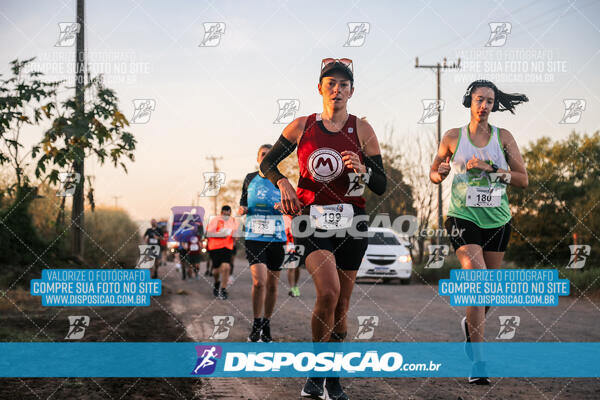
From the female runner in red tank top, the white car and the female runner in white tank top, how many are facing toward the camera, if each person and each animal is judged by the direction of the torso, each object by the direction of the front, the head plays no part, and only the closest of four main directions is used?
3

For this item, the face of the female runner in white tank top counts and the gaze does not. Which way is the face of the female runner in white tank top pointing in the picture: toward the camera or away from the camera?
toward the camera

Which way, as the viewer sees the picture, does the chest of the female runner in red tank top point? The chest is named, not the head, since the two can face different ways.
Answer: toward the camera

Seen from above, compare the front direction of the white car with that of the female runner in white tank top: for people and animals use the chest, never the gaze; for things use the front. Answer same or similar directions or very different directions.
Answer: same or similar directions

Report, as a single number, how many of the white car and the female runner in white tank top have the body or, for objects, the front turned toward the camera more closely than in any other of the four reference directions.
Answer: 2

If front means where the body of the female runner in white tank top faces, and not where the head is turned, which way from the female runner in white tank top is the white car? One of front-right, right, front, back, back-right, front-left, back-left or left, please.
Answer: back

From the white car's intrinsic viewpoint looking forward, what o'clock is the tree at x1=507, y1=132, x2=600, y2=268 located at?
The tree is roughly at 8 o'clock from the white car.

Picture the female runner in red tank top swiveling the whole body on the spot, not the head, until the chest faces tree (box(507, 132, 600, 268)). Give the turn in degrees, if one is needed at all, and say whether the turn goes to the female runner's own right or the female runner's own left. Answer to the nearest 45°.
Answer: approximately 135° to the female runner's own left

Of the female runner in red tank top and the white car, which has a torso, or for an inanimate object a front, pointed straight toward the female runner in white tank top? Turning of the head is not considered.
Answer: the white car

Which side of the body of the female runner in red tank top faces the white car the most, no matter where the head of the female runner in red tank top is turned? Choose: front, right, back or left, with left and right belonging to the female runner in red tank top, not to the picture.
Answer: back

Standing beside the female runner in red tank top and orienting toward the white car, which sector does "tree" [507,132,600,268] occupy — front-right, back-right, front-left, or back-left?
front-right

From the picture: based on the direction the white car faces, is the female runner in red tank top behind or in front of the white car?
in front

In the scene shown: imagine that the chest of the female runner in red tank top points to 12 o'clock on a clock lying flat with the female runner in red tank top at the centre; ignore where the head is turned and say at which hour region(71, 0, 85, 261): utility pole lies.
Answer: The utility pole is roughly at 5 o'clock from the female runner in red tank top.
